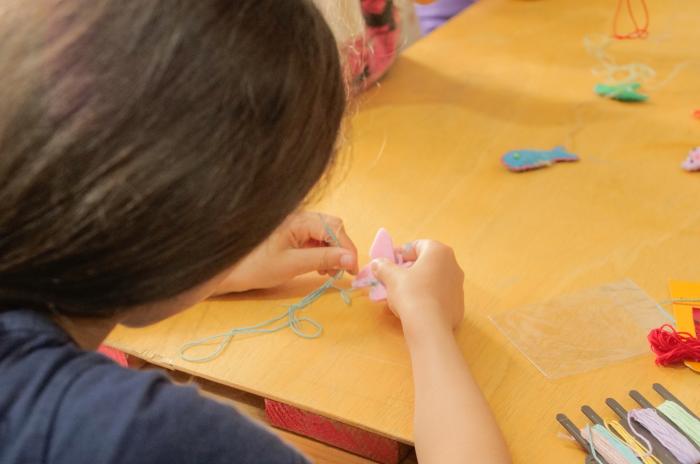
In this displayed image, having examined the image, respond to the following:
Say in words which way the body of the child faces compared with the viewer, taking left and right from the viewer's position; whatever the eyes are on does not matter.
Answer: facing away from the viewer and to the right of the viewer

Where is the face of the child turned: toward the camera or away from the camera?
away from the camera

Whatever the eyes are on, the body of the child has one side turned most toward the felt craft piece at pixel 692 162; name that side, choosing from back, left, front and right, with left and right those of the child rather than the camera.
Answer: front
